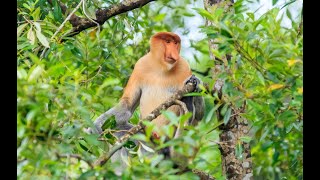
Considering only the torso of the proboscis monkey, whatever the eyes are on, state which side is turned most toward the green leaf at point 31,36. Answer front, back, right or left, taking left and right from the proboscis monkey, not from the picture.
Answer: right

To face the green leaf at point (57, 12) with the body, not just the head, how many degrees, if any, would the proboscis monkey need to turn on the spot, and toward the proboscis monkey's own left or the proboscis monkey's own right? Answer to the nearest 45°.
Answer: approximately 90° to the proboscis monkey's own right

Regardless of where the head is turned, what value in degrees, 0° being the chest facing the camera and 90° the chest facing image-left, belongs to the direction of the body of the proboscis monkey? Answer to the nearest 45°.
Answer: approximately 315°

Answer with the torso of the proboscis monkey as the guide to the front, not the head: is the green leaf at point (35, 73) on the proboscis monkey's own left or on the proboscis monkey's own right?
on the proboscis monkey's own right
